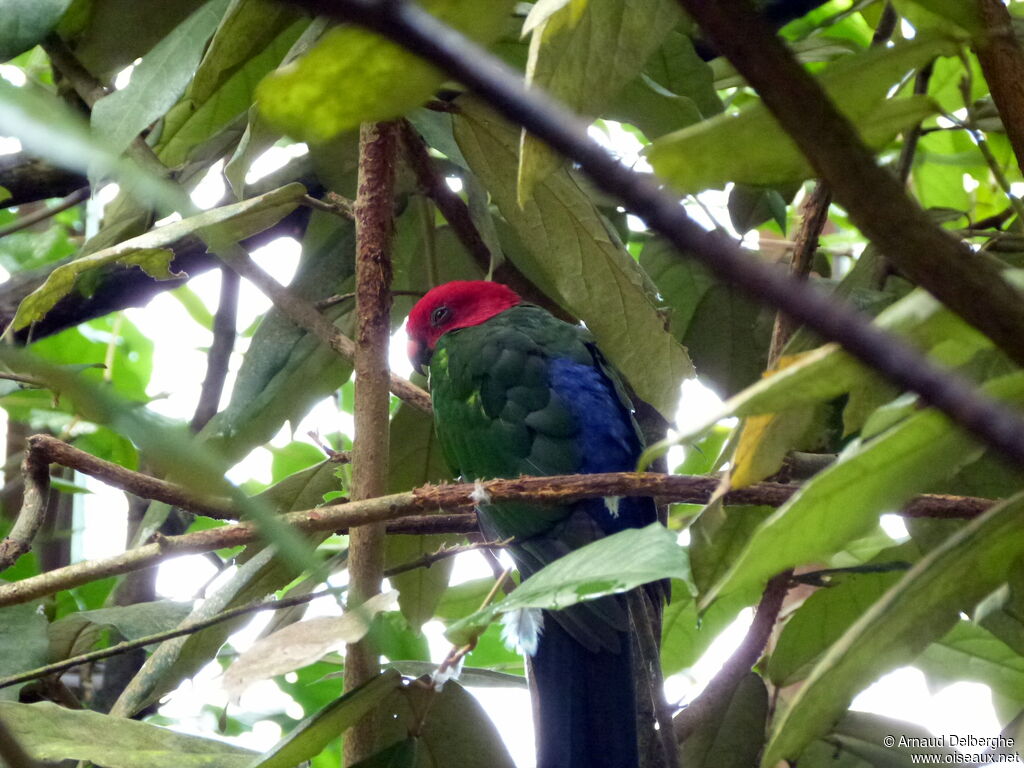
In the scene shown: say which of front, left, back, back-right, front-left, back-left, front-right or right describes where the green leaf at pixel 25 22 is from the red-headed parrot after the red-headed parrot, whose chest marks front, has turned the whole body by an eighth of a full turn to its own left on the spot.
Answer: front-left

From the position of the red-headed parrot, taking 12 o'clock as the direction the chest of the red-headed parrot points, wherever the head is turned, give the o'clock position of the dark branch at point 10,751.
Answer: The dark branch is roughly at 8 o'clock from the red-headed parrot.

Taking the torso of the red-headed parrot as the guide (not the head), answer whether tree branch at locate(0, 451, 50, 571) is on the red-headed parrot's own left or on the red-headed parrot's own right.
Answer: on the red-headed parrot's own left

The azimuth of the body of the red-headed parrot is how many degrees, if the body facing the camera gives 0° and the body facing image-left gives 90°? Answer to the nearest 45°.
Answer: approximately 135°

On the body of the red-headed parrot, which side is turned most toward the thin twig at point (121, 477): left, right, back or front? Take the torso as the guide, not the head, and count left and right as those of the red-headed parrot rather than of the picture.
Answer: left

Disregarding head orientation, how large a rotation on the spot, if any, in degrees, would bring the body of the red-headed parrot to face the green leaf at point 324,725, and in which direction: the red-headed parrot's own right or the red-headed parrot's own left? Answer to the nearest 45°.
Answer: approximately 135° to the red-headed parrot's own left
